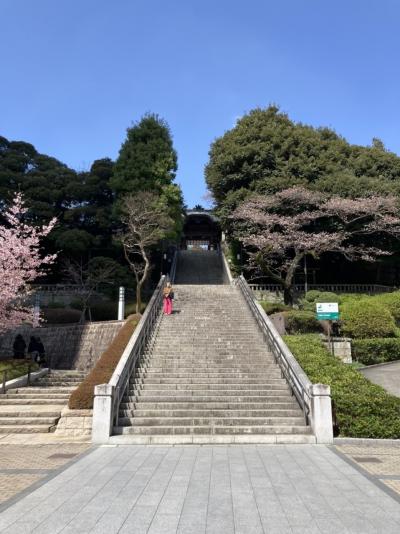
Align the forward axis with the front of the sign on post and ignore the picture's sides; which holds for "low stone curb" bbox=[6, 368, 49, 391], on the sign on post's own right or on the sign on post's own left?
on the sign on post's own right

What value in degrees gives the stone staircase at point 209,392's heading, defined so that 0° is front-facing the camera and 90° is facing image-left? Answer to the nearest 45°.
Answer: approximately 0°

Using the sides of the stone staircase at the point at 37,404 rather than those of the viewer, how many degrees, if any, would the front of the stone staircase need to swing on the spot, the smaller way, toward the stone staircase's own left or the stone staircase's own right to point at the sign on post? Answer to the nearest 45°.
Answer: approximately 90° to the stone staircase's own left

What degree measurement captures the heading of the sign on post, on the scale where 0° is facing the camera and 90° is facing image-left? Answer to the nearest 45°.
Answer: approximately 0°

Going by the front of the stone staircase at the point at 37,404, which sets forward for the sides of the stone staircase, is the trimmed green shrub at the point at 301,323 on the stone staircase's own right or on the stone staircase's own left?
on the stone staircase's own left

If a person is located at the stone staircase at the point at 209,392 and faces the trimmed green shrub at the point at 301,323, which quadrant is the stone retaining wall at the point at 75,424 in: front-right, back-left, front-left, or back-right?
back-left

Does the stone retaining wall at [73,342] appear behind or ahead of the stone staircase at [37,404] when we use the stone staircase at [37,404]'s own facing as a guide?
behind

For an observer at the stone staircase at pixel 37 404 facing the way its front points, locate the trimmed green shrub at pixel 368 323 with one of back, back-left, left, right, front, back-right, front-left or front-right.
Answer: left

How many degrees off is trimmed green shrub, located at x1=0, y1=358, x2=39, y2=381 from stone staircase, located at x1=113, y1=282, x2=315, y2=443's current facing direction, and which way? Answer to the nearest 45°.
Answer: approximately 135° to its right

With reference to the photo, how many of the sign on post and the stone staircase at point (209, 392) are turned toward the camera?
2

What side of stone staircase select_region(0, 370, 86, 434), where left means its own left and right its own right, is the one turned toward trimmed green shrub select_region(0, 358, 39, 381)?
back
